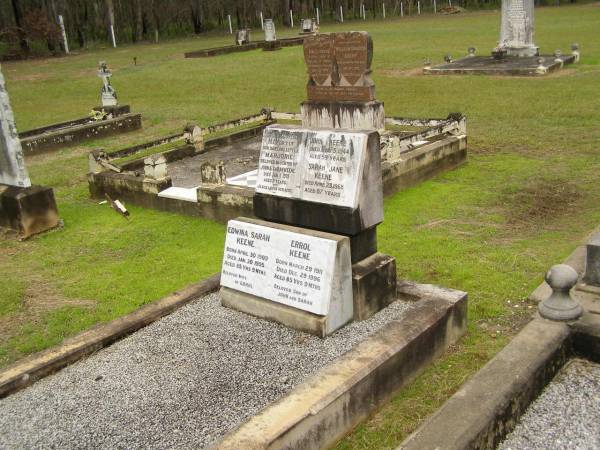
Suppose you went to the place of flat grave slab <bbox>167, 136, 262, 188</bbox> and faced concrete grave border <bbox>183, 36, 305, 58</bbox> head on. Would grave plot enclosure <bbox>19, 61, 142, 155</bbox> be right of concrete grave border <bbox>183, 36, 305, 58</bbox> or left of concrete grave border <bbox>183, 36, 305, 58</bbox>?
left

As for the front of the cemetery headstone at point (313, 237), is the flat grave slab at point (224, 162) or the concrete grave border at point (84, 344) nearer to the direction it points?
the concrete grave border

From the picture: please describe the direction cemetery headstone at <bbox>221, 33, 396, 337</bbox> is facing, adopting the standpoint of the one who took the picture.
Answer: facing the viewer and to the left of the viewer

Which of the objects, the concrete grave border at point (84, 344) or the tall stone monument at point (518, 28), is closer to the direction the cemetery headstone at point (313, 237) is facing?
the concrete grave border

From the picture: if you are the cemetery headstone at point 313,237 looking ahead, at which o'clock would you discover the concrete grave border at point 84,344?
The concrete grave border is roughly at 1 o'clock from the cemetery headstone.

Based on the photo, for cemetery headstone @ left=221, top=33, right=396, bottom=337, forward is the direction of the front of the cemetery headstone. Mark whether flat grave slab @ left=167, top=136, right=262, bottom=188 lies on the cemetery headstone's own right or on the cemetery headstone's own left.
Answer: on the cemetery headstone's own right

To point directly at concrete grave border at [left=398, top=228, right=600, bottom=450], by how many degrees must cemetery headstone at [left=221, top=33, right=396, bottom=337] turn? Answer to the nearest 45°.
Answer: approximately 90° to its left

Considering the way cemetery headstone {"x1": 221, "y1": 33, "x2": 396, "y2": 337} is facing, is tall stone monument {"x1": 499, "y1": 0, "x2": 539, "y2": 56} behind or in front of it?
behind

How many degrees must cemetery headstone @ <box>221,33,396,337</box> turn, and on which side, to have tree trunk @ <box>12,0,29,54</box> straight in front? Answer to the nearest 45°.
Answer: approximately 90° to its right

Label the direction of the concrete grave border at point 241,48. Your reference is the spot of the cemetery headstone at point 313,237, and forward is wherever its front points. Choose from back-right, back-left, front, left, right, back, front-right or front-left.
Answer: back-right

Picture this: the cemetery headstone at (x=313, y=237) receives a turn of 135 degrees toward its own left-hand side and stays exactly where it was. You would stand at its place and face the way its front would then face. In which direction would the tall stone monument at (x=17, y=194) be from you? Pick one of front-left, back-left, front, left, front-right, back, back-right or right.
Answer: back-left
